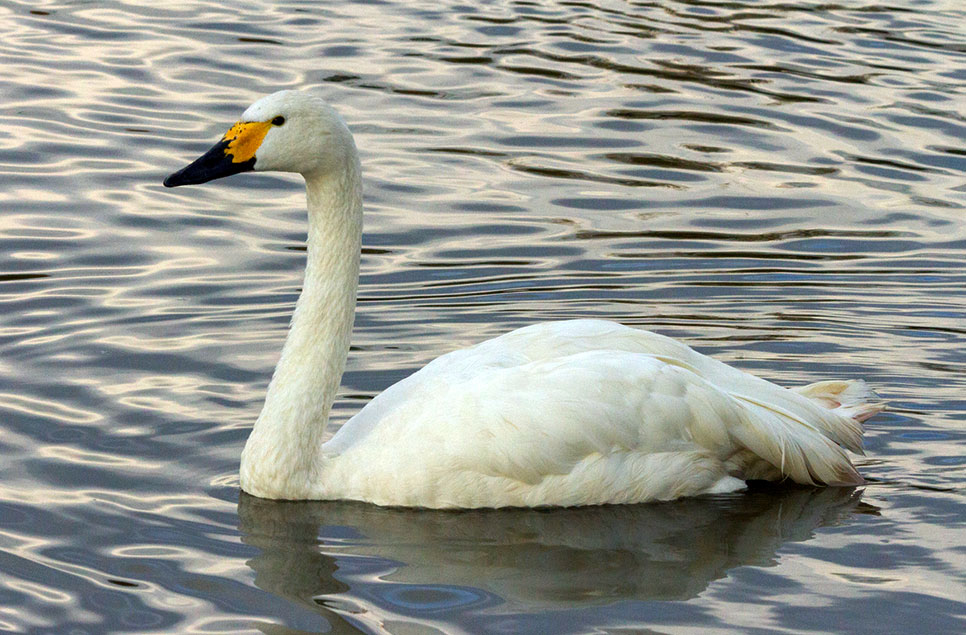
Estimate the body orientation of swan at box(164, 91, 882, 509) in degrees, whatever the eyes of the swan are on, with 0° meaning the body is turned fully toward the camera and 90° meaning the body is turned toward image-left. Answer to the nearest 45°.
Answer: approximately 90°
